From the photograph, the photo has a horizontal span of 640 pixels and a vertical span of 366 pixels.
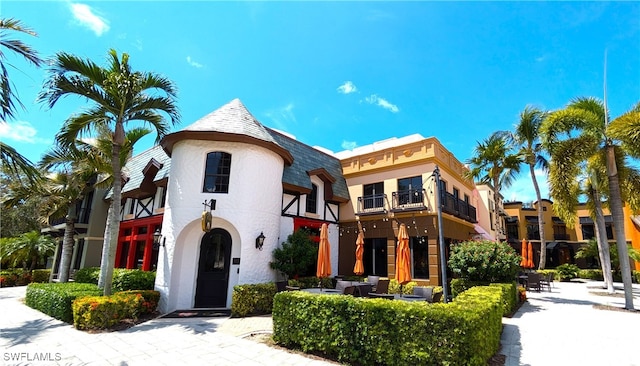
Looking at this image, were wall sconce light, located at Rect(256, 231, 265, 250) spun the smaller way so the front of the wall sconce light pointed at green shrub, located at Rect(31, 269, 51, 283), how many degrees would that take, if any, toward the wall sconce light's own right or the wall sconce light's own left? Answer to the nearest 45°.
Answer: approximately 180°

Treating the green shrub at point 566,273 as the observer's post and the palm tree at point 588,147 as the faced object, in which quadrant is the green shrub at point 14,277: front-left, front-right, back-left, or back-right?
front-right

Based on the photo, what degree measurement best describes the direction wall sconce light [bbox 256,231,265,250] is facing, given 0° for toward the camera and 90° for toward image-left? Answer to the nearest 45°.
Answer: approximately 315°

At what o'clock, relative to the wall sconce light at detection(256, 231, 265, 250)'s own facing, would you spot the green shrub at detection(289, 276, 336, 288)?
The green shrub is roughly at 9 o'clock from the wall sconce light.

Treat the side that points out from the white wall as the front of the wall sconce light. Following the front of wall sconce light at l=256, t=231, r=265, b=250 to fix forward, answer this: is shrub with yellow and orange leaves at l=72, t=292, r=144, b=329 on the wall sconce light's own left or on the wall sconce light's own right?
on the wall sconce light's own right

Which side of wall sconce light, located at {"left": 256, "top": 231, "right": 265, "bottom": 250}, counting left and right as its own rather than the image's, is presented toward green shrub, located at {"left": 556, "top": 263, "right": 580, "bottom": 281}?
left

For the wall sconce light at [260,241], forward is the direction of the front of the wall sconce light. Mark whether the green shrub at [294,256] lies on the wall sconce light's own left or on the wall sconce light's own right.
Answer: on the wall sconce light's own left

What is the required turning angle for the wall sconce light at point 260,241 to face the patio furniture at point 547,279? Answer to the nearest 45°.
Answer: approximately 45° to its left
